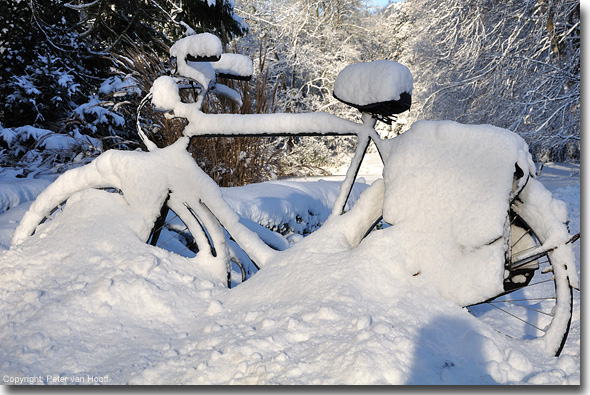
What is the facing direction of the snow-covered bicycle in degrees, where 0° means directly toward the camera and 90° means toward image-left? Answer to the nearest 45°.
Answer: approximately 90°

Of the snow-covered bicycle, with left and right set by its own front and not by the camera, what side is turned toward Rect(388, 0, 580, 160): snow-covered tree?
right
